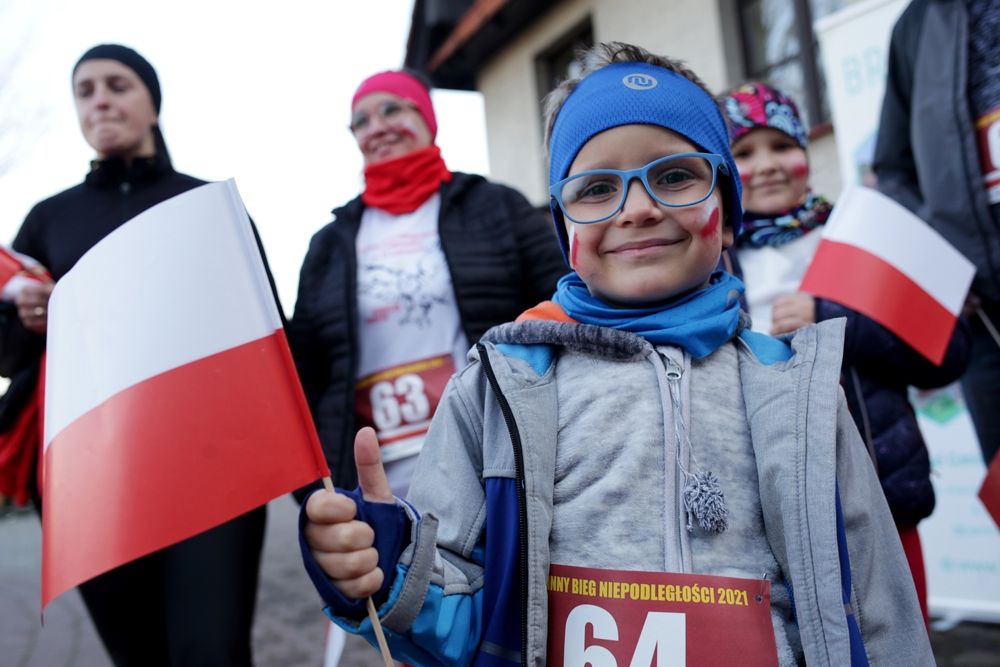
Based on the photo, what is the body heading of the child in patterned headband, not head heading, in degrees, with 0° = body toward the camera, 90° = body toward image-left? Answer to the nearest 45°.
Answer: approximately 0°

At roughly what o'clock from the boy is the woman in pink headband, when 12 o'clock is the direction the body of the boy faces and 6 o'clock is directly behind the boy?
The woman in pink headband is roughly at 5 o'clock from the boy.

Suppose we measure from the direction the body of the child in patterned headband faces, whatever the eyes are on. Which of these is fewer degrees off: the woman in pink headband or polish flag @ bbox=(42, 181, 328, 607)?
the polish flag

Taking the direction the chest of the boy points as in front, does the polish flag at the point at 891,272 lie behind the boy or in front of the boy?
behind

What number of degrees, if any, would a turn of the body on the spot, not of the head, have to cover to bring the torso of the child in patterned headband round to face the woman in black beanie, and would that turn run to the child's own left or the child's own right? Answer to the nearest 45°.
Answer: approximately 90° to the child's own right

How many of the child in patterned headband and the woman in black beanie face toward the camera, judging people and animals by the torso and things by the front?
2

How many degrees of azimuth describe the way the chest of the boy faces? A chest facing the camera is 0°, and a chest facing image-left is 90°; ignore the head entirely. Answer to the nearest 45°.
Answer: approximately 0°
